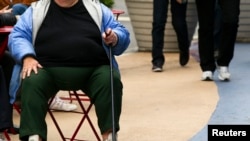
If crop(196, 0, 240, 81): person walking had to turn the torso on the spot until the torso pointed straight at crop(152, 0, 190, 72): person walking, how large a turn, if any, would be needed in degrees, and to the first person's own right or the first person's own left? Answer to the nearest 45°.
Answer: approximately 135° to the first person's own right

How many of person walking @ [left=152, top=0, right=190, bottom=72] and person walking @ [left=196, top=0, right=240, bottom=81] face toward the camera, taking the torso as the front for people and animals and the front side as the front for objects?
2

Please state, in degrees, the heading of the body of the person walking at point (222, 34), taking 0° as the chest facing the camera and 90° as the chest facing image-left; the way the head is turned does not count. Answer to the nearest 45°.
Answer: approximately 0°
